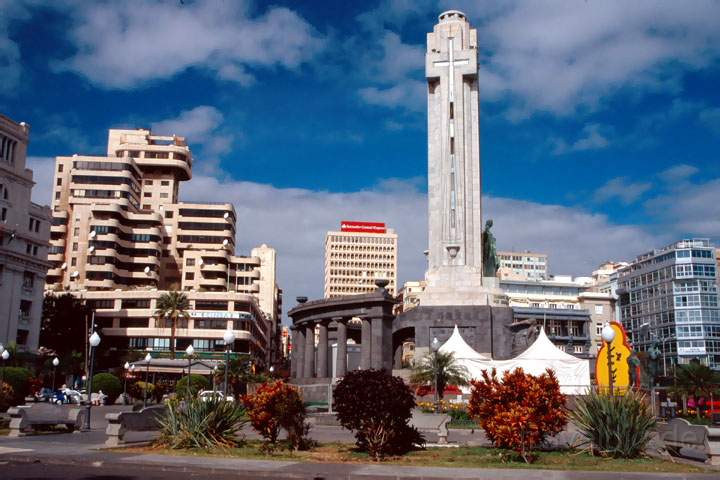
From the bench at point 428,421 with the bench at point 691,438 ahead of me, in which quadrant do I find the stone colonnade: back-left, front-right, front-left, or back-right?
back-left

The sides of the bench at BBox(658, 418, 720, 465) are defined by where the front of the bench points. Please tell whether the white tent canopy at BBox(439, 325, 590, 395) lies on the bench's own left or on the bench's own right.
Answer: on the bench's own right

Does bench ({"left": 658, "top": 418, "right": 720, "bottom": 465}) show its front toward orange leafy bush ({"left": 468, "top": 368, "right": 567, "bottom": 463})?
no

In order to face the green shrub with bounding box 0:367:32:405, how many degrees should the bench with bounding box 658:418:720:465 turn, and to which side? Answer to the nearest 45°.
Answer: approximately 45° to its right

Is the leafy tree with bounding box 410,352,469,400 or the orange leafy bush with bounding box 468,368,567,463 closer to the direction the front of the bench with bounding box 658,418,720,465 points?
the orange leafy bush

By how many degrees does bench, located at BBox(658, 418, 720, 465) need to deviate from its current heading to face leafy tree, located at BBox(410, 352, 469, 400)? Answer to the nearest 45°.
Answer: approximately 90° to its right

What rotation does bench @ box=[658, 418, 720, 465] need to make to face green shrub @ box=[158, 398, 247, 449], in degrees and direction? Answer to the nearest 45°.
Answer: approximately 45° to its right

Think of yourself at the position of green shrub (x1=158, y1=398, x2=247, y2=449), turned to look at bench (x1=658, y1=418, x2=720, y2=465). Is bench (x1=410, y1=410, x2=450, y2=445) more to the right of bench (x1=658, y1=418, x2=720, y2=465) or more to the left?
left

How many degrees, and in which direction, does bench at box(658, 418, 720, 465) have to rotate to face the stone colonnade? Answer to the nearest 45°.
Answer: approximately 90° to its right

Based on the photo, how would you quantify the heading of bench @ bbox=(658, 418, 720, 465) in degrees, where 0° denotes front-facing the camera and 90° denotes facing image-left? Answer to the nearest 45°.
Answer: approximately 45°

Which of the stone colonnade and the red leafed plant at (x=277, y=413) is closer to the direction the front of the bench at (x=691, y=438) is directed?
the red leafed plant

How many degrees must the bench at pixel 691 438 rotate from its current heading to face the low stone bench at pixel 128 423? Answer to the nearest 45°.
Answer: approximately 45° to its right

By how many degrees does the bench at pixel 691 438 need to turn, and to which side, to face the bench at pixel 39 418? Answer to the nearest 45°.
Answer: approximately 45° to its right
